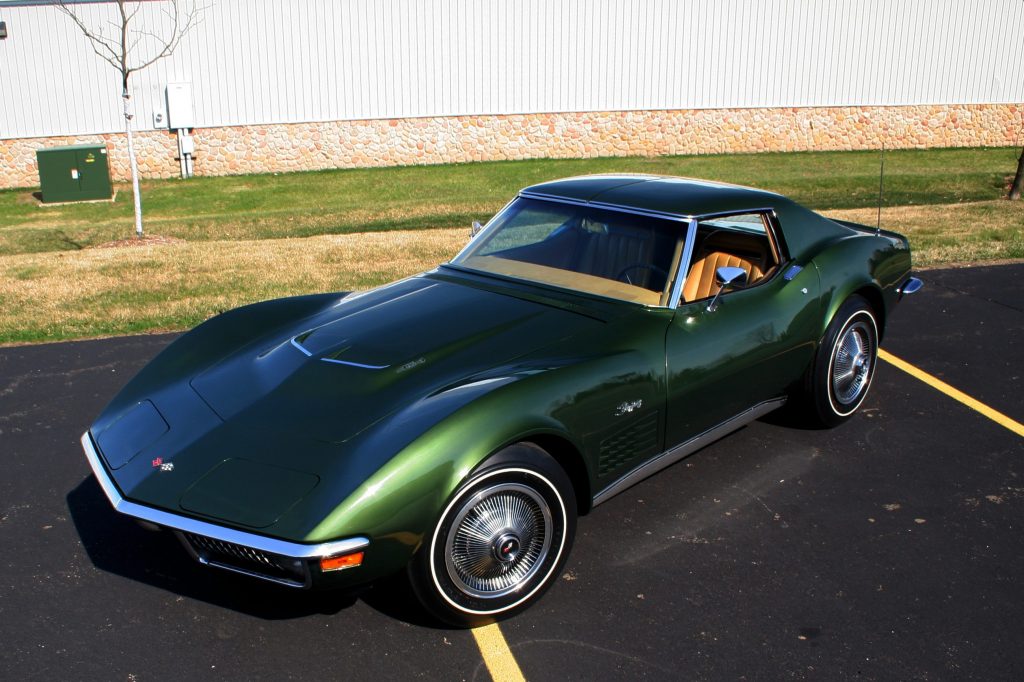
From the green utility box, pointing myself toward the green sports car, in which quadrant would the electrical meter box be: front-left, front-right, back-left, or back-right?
back-left

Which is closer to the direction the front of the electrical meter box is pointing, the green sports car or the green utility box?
the green sports car

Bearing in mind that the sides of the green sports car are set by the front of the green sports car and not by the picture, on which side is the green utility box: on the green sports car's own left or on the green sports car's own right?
on the green sports car's own right

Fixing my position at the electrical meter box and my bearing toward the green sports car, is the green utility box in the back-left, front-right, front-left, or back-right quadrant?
front-right

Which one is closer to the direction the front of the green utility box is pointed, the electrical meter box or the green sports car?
the green sports car

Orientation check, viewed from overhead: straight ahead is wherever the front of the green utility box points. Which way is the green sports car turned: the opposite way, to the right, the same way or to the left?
to the right

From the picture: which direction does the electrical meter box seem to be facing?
toward the camera

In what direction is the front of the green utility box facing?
toward the camera

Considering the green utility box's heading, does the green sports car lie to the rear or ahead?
ahead

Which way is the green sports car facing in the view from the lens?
facing the viewer and to the left of the viewer

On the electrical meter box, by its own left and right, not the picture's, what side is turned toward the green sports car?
front

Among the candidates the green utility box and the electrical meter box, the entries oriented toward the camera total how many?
2

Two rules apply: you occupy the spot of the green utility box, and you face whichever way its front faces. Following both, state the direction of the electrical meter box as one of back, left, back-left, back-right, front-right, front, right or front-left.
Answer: back-left

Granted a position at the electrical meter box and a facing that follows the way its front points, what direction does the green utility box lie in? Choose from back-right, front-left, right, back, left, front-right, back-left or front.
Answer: front-right
